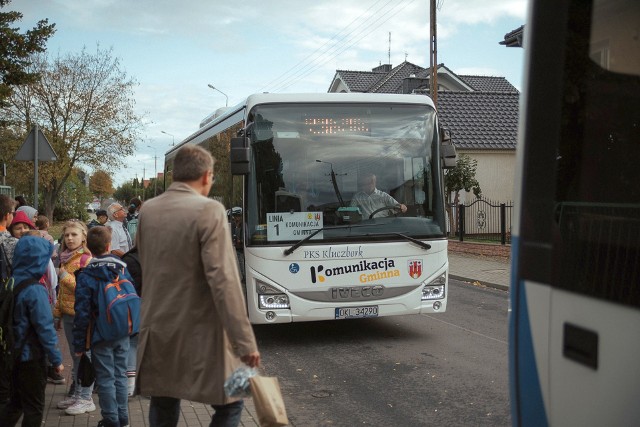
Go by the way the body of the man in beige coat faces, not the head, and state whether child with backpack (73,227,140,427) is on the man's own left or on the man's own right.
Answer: on the man's own left

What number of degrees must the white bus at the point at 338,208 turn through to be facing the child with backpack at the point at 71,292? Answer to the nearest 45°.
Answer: approximately 45° to its right

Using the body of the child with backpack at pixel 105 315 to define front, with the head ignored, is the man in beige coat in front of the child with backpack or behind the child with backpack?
behind

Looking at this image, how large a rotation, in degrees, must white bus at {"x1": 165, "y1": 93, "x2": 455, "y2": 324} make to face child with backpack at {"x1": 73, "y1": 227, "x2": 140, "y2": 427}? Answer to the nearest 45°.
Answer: approximately 45° to its right

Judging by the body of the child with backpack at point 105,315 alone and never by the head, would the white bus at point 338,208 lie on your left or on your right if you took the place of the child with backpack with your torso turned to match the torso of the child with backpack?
on your right

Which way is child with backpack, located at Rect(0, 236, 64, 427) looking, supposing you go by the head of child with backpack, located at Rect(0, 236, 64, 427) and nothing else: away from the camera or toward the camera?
away from the camera

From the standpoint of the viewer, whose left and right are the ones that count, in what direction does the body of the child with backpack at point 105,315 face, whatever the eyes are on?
facing away from the viewer and to the left of the viewer

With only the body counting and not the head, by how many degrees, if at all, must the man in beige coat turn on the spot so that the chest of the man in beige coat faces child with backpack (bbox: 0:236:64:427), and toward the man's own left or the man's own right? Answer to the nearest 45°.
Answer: approximately 90° to the man's own left

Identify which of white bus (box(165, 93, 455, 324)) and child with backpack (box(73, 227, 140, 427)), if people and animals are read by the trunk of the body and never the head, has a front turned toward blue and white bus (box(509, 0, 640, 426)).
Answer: the white bus

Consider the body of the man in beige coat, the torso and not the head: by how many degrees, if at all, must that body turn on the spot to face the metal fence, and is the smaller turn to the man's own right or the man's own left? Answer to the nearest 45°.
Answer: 0° — they already face it
